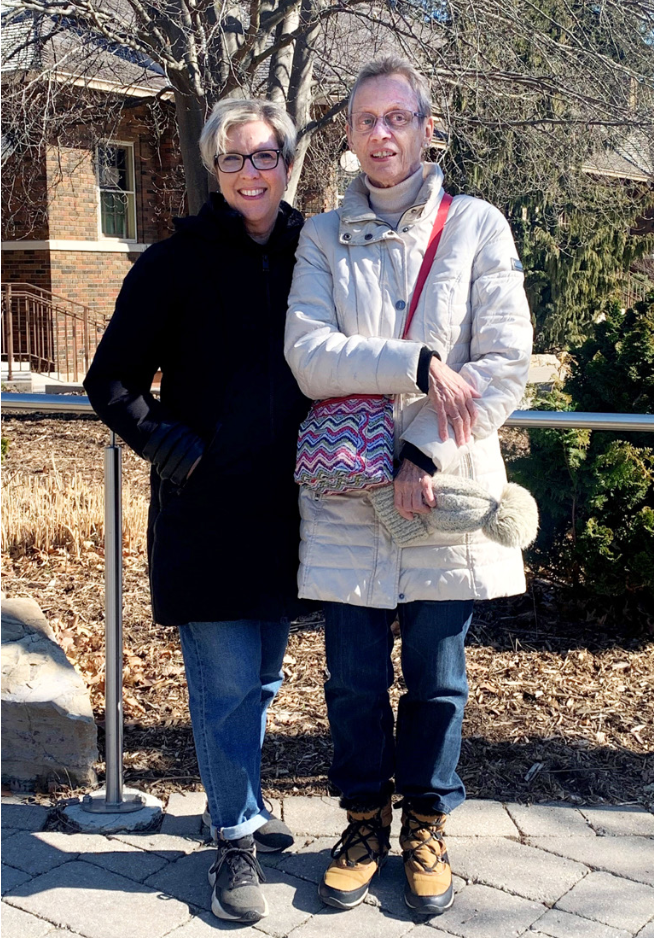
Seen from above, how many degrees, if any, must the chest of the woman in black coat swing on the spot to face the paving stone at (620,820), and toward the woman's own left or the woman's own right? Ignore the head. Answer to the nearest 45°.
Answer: approximately 45° to the woman's own left

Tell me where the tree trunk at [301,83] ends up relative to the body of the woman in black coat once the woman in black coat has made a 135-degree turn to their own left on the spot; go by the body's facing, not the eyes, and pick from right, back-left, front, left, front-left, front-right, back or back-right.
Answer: front

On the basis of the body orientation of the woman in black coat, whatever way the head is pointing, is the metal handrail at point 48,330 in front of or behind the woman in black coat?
behind

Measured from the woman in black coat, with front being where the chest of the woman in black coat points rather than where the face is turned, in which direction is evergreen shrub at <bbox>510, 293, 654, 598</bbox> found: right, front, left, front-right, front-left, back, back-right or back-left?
left

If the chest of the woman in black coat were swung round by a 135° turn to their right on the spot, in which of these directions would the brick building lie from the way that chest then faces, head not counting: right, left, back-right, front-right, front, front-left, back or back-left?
right

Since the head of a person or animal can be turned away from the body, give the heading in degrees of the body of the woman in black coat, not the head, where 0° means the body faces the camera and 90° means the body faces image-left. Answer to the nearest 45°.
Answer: approximately 315°

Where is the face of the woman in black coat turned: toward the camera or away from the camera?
toward the camera

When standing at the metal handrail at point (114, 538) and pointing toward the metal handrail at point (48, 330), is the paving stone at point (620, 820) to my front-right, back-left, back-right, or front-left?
back-right
